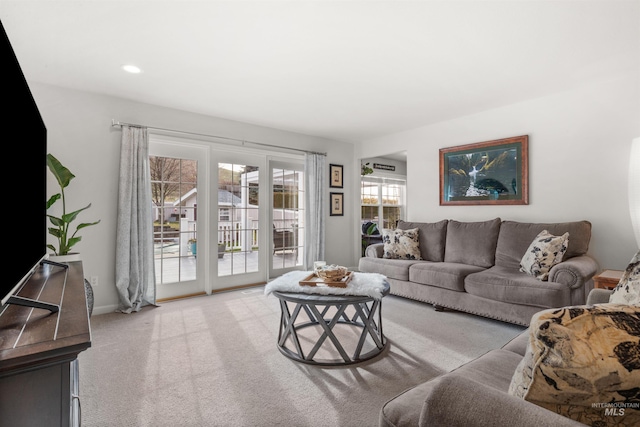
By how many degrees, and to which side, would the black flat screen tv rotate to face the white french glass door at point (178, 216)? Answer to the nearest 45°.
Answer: approximately 45° to its left

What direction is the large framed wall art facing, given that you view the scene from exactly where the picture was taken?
facing the viewer and to the left of the viewer

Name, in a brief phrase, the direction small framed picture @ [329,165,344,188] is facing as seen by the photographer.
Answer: facing the viewer and to the right of the viewer

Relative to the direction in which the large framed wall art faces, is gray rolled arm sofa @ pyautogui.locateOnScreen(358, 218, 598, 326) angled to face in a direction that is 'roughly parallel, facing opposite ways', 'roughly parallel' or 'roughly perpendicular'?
roughly parallel

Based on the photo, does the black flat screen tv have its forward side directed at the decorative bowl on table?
yes

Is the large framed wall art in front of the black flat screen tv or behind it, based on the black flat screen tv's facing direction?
in front

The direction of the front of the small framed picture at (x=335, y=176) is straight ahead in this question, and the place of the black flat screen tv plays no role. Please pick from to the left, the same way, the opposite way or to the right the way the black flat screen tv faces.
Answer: to the left

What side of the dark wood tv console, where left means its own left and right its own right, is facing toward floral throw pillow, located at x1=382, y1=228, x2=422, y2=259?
front

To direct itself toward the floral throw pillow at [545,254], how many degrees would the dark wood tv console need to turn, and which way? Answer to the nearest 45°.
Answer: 0° — it already faces it

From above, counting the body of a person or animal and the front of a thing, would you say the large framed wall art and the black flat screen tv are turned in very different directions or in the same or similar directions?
very different directions

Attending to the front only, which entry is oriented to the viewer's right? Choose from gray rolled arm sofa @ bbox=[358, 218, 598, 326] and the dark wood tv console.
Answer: the dark wood tv console

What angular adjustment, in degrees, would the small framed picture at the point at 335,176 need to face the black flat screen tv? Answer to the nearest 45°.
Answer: approximately 45° to its right

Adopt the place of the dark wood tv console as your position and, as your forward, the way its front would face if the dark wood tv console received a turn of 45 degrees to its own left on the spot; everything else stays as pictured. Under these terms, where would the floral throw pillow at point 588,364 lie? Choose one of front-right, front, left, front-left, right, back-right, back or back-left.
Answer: right

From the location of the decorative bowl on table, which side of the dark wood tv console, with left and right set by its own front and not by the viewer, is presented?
front

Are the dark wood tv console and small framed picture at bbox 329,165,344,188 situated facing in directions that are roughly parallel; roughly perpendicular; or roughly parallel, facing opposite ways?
roughly perpendicular

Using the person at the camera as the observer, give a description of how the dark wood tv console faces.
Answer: facing to the right of the viewer

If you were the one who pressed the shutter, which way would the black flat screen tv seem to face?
facing to the right of the viewer

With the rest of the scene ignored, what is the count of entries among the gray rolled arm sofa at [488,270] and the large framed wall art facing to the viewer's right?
0

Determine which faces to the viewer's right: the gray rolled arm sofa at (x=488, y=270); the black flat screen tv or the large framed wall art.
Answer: the black flat screen tv

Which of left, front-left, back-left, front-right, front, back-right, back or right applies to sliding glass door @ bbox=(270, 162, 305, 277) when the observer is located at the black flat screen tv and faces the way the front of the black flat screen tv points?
front-left

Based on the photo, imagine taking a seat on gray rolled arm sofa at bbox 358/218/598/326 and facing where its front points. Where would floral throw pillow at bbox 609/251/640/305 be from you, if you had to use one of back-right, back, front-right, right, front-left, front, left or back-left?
front-left
